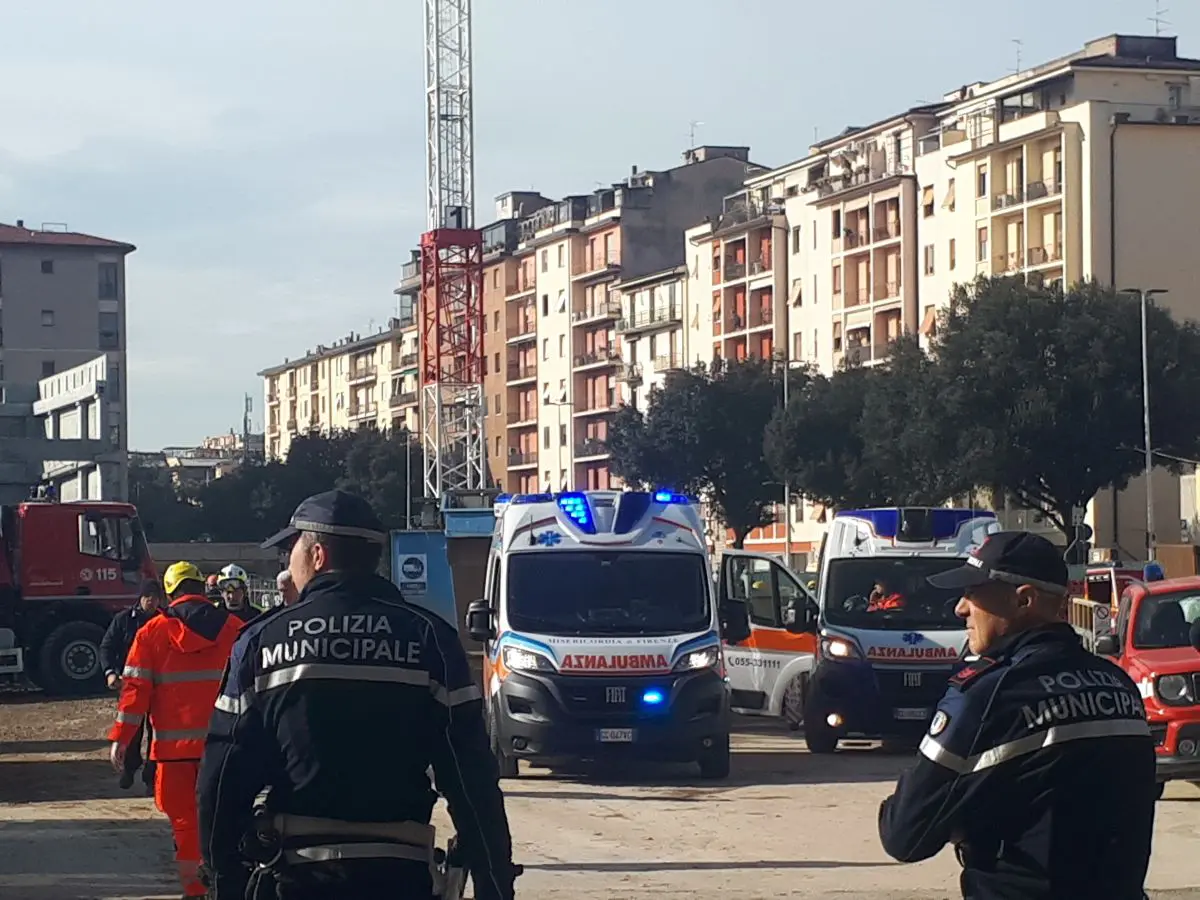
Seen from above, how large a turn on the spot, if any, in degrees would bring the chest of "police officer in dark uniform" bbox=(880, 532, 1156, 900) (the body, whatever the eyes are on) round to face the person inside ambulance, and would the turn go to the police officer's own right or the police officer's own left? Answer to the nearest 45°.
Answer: approximately 45° to the police officer's own right

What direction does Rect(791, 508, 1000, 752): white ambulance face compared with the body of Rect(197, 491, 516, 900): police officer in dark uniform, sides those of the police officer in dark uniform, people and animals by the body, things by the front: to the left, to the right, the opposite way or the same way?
the opposite way

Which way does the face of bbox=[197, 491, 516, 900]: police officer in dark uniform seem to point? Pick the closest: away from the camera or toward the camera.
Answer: away from the camera

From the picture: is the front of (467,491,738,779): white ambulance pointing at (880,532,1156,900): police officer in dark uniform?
yes

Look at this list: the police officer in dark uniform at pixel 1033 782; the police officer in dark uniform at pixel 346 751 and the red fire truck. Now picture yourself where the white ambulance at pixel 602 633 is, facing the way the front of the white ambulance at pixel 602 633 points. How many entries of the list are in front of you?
2

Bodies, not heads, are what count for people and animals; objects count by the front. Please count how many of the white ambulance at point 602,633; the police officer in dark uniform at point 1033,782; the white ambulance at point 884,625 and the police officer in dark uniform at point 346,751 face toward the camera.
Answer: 2

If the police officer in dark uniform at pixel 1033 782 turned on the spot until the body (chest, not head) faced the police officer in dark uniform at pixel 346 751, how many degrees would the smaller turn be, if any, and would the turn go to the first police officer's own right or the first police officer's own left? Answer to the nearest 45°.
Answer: approximately 45° to the first police officer's own left

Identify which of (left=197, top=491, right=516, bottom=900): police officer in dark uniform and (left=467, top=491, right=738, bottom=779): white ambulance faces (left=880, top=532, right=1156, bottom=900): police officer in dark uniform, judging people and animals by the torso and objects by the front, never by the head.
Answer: the white ambulance

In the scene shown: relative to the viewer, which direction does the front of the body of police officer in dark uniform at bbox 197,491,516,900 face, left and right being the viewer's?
facing away from the viewer

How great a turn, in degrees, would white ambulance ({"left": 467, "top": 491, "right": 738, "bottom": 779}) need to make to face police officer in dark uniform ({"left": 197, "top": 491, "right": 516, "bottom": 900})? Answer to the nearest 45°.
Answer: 0° — it already faces them

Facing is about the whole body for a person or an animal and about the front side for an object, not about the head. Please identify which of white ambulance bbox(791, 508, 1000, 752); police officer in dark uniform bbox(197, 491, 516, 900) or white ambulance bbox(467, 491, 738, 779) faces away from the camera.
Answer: the police officer in dark uniform

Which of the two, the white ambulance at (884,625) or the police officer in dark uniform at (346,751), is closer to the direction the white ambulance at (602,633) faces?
the police officer in dark uniform

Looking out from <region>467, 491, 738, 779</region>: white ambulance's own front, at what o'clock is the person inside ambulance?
The person inside ambulance is roughly at 8 o'clock from the white ambulance.
